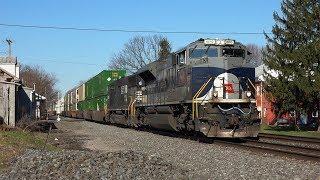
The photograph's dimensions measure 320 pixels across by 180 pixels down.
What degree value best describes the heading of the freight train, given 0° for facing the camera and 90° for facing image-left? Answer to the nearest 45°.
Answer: approximately 315°
